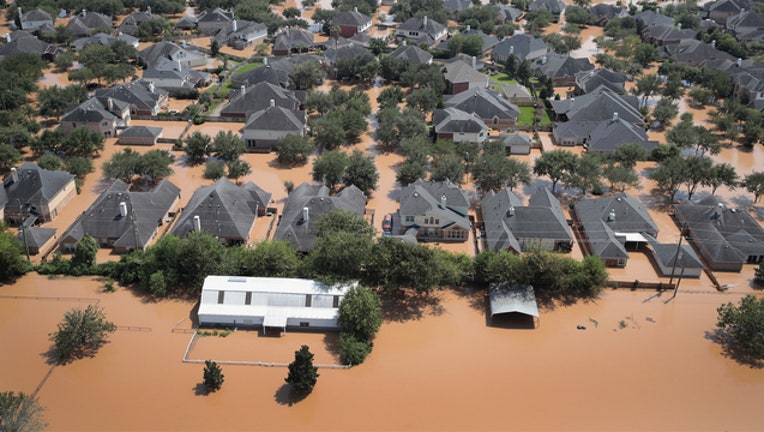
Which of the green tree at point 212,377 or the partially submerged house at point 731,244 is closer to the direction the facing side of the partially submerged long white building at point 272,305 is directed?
the green tree

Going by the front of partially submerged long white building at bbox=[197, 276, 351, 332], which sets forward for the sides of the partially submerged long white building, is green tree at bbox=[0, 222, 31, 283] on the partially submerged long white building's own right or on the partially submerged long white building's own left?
on the partially submerged long white building's own right

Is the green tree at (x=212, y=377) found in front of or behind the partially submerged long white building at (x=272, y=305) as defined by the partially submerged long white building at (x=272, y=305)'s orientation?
in front

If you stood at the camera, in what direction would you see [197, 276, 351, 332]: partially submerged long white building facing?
facing the viewer

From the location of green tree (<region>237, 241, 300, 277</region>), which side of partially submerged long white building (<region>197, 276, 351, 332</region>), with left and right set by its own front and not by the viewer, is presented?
back

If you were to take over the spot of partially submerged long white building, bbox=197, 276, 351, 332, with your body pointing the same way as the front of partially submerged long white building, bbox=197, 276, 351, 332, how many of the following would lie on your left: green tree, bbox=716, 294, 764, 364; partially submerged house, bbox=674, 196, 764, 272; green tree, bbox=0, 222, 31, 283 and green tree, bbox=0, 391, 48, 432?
2

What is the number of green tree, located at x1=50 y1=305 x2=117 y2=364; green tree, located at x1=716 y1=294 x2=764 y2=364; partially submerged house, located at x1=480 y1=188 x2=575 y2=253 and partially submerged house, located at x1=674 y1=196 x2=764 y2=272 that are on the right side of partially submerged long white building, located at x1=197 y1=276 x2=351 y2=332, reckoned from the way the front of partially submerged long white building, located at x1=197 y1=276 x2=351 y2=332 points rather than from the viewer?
1

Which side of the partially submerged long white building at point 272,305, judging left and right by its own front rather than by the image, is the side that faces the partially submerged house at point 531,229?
left

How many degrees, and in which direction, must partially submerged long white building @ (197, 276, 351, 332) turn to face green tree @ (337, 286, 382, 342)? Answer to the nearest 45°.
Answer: approximately 45° to its left

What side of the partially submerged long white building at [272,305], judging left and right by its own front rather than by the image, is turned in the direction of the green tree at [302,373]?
front

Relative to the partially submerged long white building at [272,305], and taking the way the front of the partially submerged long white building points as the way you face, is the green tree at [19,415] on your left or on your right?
on your right

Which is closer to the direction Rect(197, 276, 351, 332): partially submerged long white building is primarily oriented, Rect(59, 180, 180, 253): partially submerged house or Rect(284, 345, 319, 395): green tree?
the green tree

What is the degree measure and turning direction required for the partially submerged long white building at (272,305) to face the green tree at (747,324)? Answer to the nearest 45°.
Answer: approximately 90° to its left

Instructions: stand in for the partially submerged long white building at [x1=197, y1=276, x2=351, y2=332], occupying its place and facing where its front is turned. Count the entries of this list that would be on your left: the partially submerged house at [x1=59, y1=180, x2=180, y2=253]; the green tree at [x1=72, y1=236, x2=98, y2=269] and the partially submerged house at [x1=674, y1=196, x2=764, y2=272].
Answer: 1
